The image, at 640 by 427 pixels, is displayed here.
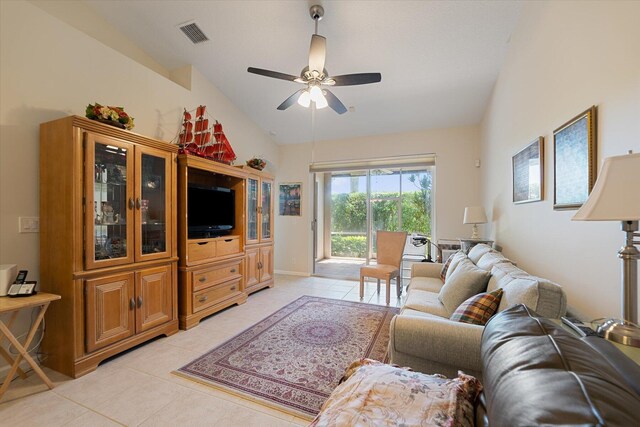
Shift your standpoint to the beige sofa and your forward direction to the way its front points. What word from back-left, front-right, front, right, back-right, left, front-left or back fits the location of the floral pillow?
left

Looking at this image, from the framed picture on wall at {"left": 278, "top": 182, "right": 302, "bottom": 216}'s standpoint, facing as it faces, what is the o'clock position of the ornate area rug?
The ornate area rug is roughly at 12 o'clock from the framed picture on wall.

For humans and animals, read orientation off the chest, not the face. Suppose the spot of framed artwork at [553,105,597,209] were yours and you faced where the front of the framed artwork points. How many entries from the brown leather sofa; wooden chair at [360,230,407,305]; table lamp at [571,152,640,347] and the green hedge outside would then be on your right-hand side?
2

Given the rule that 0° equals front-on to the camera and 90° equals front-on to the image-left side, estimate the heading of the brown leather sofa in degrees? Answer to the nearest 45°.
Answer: approximately 90°

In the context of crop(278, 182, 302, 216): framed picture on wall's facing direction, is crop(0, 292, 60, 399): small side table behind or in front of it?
in front

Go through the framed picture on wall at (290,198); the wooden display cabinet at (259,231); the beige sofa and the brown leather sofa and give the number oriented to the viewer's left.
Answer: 2

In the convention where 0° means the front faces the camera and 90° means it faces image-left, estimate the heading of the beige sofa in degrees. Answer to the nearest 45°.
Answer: approximately 90°

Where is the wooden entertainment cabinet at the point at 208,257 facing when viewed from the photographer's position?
facing the viewer and to the right of the viewer

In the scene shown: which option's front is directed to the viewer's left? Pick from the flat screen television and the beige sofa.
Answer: the beige sofa

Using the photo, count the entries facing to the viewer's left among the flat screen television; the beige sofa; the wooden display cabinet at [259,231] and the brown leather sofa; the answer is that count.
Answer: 2

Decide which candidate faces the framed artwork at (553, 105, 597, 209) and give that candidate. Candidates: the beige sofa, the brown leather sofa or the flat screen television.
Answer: the flat screen television

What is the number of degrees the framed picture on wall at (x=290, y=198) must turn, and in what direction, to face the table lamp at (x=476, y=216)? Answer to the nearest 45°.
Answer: approximately 45° to its left

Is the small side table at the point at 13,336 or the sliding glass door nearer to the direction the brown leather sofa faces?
the small side table

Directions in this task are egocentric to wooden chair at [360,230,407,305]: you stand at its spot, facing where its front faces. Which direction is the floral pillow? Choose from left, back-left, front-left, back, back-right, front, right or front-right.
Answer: front-left

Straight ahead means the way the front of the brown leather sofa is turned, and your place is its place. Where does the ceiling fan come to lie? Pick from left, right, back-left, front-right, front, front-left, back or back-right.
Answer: front-right

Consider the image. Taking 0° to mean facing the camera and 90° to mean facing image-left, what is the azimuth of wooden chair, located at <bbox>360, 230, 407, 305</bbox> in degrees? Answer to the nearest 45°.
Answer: approximately 45°

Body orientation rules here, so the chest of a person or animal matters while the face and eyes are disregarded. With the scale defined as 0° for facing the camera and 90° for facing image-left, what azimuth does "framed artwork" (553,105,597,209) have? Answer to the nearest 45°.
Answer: approximately 45°

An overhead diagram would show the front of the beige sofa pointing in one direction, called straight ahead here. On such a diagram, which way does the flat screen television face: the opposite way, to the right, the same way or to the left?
the opposite way

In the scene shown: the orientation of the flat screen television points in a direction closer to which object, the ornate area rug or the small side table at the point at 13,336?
the ornate area rug
